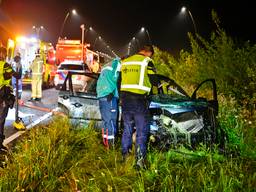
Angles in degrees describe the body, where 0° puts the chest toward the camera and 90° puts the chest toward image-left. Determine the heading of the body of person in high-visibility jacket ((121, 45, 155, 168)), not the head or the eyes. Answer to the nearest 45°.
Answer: approximately 225°

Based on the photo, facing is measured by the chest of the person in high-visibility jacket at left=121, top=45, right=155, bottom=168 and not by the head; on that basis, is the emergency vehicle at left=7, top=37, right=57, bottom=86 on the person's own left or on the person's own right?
on the person's own left
